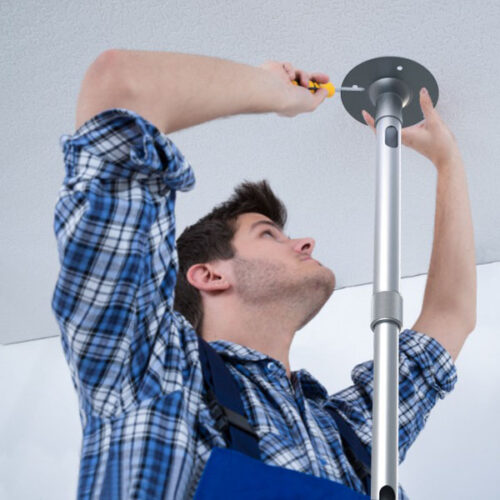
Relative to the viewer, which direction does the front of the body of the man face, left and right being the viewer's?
facing the viewer and to the right of the viewer

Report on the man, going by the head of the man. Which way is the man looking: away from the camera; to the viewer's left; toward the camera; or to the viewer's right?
to the viewer's right
